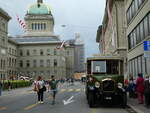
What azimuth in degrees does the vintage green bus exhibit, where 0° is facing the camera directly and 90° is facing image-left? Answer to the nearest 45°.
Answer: approximately 0°

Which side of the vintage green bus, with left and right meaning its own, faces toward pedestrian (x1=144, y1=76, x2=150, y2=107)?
left
